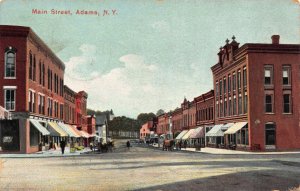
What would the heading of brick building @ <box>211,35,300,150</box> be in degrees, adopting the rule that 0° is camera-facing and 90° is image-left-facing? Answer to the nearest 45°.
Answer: approximately 90°

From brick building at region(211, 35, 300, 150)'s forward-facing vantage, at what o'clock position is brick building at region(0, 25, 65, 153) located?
brick building at region(0, 25, 65, 153) is roughly at 11 o'clock from brick building at region(211, 35, 300, 150).
